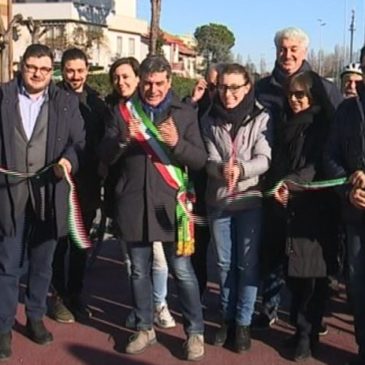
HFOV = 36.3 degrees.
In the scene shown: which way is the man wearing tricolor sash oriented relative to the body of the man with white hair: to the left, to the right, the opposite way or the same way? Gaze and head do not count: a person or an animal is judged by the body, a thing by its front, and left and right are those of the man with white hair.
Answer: the same way

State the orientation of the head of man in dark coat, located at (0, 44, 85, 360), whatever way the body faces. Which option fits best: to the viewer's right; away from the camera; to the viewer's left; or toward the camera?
toward the camera

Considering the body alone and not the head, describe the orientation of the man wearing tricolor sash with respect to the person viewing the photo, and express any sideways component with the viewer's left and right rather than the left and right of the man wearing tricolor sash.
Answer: facing the viewer

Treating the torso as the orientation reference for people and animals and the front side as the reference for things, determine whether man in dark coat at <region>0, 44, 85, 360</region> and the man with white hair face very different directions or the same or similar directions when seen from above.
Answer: same or similar directions

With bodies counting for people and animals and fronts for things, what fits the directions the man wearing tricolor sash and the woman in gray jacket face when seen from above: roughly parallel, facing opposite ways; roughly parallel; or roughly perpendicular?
roughly parallel

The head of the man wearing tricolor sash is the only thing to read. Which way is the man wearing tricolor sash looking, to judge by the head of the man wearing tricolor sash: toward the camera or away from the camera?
toward the camera

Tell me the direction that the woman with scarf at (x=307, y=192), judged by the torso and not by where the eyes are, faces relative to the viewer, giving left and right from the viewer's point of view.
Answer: facing the viewer and to the left of the viewer

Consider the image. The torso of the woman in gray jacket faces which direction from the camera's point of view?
toward the camera

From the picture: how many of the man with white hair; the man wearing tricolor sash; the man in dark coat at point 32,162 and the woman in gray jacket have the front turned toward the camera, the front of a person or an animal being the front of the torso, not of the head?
4

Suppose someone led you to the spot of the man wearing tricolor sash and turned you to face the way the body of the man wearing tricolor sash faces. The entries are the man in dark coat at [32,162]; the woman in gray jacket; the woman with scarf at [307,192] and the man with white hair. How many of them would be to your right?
1

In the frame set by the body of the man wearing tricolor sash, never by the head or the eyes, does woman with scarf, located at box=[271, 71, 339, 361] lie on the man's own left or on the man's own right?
on the man's own left

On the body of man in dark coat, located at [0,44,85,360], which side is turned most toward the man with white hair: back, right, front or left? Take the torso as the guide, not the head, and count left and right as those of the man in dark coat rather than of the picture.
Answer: left
